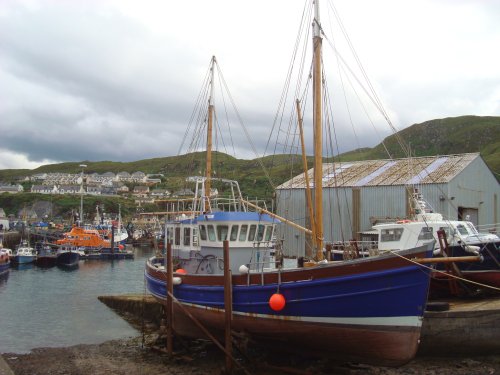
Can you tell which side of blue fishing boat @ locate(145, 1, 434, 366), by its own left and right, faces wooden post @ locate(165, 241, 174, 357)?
back

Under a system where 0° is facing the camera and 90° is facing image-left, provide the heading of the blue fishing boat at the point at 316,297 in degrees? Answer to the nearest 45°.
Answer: approximately 315°

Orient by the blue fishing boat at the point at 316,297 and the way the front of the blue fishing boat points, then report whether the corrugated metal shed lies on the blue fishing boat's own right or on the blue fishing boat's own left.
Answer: on the blue fishing boat's own left

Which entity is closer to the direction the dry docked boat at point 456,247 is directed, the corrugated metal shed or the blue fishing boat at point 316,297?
the blue fishing boat

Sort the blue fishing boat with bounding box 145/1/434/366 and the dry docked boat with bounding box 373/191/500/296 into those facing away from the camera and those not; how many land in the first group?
0

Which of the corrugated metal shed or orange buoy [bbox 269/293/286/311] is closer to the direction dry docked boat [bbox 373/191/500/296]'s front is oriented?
the orange buoy

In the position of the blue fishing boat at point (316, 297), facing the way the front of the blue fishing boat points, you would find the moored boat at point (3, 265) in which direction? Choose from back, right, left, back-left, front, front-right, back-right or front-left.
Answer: back

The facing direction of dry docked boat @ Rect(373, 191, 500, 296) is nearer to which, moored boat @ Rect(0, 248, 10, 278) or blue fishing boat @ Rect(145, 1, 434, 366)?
the blue fishing boat
